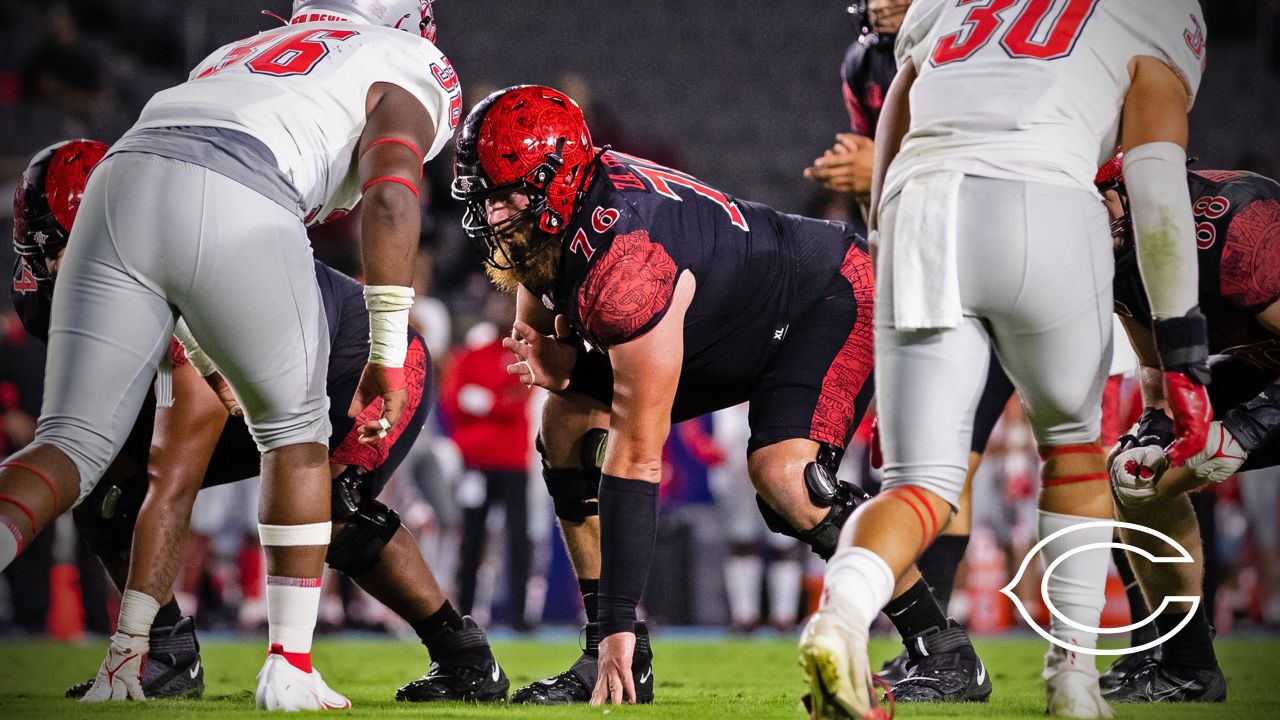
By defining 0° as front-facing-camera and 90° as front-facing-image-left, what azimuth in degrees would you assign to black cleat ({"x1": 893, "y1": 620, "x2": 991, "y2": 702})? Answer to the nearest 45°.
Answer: approximately 90°

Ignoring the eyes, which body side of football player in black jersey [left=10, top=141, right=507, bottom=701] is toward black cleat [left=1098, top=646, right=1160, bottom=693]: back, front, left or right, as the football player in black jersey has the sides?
back

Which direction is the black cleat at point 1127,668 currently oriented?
to the viewer's left

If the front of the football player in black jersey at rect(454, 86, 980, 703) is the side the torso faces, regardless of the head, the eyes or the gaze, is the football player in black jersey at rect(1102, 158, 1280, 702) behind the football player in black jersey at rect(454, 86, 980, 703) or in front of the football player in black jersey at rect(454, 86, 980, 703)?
behind

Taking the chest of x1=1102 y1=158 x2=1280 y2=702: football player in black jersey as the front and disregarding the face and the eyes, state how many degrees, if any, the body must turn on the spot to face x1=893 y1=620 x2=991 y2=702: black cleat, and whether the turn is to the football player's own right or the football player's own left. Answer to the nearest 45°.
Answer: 0° — they already face it

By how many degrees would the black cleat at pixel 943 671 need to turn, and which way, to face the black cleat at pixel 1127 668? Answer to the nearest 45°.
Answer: approximately 135° to its right

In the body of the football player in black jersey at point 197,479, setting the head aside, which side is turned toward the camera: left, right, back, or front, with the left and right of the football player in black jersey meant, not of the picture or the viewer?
left

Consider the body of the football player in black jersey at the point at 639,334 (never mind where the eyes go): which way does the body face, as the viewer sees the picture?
to the viewer's left

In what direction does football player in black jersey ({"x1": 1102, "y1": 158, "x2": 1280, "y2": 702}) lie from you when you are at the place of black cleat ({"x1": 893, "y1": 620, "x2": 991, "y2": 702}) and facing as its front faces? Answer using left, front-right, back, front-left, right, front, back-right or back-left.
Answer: back
